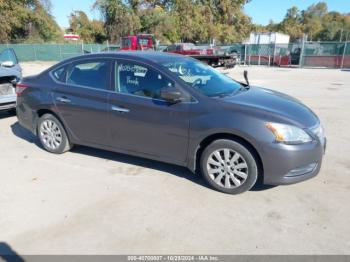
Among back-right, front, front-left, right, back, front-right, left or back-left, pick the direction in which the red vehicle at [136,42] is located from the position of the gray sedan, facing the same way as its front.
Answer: back-left

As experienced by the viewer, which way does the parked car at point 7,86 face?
facing the viewer

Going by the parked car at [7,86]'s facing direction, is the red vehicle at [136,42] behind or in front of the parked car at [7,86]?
behind

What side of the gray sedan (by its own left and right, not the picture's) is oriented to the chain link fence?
left

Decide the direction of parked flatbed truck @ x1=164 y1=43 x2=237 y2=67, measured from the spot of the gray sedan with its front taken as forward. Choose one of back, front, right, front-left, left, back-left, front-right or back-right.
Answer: back-left

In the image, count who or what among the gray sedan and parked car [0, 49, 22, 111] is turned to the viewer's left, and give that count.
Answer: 0

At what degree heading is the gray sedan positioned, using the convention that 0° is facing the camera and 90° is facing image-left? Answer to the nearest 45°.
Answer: approximately 315°

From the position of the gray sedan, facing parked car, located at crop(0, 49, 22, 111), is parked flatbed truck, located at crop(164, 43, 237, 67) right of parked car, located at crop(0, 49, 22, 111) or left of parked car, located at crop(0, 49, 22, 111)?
right
